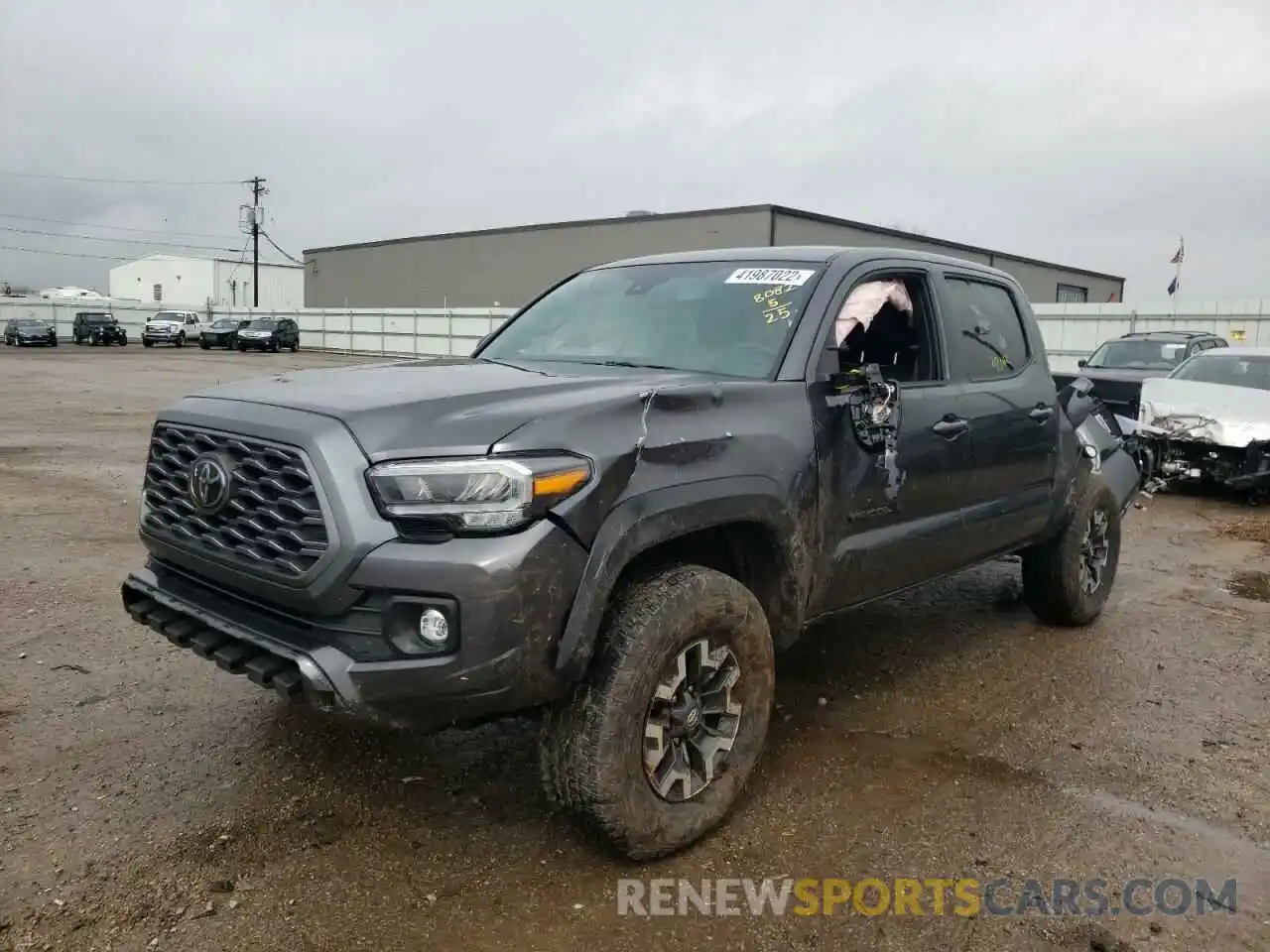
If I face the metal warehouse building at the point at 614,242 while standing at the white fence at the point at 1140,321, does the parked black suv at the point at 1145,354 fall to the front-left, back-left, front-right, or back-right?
back-left

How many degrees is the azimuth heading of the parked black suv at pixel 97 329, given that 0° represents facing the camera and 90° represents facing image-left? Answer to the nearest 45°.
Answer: approximately 315°

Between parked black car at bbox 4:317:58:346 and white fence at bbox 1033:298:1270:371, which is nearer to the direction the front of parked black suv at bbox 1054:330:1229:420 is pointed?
the parked black car

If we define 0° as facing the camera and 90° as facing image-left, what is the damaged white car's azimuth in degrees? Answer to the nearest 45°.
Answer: approximately 45°

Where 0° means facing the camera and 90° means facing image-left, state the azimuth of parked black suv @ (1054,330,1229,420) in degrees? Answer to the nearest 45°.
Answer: approximately 45°

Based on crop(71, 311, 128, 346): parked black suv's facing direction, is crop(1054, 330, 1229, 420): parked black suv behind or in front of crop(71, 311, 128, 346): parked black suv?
in front

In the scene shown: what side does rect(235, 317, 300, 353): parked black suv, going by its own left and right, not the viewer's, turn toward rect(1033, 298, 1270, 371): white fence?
left

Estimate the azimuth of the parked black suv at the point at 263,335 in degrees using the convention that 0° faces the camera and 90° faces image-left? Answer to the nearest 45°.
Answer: approximately 45°

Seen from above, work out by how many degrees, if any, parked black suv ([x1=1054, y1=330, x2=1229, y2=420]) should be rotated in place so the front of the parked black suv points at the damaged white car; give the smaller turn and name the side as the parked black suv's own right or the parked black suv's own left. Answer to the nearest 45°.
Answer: approximately 45° to the parked black suv's own left

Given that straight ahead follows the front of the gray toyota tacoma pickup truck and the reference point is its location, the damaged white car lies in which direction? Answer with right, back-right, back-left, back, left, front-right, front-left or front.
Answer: back

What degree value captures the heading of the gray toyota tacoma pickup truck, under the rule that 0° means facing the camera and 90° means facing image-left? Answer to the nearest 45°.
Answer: approximately 45°

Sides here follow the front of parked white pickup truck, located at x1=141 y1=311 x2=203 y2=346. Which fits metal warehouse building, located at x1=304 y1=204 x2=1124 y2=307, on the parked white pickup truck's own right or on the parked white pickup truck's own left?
on the parked white pickup truck's own left
